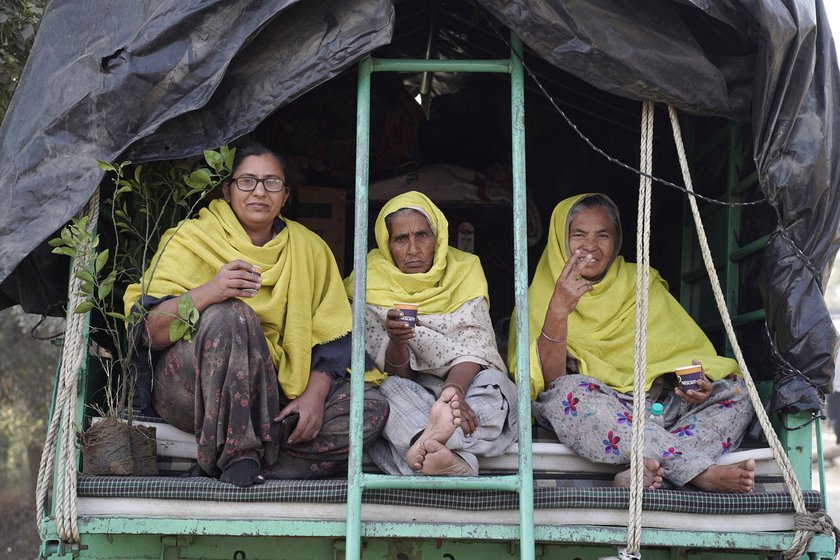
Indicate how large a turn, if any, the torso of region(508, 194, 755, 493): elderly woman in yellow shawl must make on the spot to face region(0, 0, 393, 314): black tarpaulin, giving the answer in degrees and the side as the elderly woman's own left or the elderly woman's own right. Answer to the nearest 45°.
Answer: approximately 45° to the elderly woman's own right

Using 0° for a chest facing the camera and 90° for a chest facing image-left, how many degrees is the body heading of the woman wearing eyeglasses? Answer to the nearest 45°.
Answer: approximately 0°

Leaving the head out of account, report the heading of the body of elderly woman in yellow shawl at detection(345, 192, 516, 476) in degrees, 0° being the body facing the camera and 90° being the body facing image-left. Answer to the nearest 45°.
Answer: approximately 0°

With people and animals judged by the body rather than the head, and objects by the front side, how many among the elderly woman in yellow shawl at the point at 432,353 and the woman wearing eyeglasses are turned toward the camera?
2

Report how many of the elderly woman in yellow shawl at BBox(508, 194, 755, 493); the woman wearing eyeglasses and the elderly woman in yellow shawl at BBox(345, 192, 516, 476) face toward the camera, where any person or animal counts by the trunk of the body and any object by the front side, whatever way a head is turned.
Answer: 3
